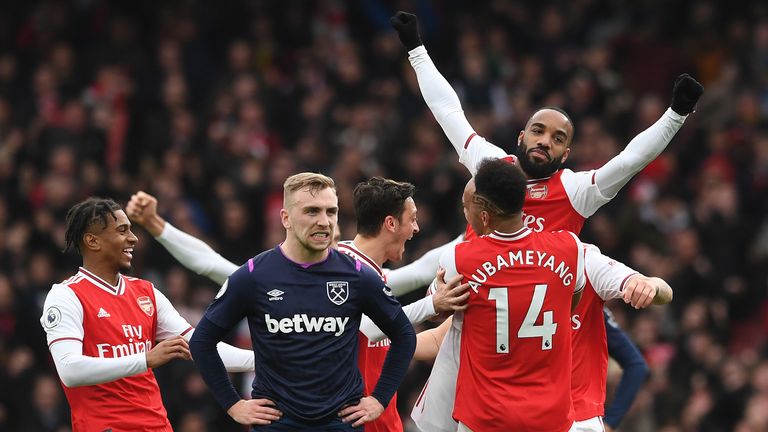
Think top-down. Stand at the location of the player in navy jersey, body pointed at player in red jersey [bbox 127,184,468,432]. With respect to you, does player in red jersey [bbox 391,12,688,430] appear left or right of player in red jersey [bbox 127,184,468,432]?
right

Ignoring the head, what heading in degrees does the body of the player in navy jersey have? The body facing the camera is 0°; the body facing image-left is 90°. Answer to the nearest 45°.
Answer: approximately 0°

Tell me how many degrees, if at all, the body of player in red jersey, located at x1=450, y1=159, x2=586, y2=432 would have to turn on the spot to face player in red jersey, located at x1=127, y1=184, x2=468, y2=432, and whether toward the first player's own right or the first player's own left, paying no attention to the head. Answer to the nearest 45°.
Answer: approximately 45° to the first player's own left

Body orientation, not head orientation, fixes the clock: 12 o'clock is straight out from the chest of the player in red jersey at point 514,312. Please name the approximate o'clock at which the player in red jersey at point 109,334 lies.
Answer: the player in red jersey at point 109,334 is roughly at 9 o'clock from the player in red jersey at point 514,312.

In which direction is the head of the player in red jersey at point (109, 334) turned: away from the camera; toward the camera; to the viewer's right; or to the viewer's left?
to the viewer's right

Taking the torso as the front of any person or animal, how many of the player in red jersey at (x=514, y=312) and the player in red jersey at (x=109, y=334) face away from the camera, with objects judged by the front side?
1

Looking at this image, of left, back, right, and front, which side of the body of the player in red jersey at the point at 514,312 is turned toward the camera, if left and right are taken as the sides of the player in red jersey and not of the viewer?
back

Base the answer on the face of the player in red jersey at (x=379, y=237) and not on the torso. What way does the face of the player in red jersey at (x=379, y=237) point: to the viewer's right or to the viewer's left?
to the viewer's right

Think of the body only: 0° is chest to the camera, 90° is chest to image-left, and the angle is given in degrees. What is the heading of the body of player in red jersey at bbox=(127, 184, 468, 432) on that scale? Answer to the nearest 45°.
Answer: approximately 270°

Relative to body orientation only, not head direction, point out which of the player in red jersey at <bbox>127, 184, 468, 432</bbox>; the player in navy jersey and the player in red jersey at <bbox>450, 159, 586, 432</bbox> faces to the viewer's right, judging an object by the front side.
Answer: the player in red jersey at <bbox>127, 184, 468, 432</bbox>

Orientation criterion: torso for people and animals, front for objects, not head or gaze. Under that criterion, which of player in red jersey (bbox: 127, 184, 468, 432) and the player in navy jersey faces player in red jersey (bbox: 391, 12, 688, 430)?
player in red jersey (bbox: 127, 184, 468, 432)
